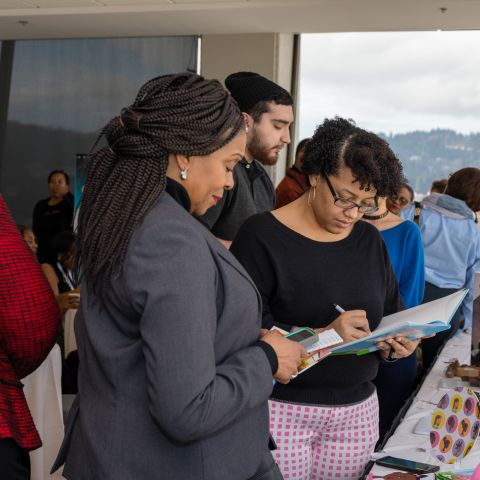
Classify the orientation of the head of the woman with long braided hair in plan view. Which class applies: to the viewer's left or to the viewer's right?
to the viewer's right

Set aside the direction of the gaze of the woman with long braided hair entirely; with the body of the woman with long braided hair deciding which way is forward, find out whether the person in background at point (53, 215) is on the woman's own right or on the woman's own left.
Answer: on the woman's own left

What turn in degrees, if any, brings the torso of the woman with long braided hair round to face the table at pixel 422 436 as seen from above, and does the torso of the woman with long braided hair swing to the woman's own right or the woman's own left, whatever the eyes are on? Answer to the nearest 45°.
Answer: approximately 45° to the woman's own left

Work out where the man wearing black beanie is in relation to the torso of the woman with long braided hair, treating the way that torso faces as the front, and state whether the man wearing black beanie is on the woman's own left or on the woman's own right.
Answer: on the woman's own left

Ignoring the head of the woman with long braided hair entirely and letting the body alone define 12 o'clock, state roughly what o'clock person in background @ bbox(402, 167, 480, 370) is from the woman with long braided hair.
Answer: The person in background is roughly at 10 o'clock from the woman with long braided hair.

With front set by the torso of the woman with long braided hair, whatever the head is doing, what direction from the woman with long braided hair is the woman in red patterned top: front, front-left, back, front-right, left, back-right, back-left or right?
back-left

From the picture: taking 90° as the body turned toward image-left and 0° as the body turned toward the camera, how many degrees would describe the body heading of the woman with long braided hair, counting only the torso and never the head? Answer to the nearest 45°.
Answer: approximately 270°

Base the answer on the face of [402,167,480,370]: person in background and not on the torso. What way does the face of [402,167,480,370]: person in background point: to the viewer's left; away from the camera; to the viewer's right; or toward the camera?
away from the camera

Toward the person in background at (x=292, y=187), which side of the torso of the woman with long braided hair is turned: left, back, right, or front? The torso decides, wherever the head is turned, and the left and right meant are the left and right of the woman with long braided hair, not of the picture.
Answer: left
